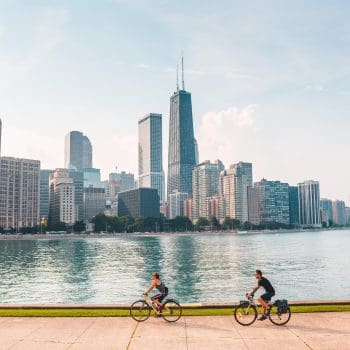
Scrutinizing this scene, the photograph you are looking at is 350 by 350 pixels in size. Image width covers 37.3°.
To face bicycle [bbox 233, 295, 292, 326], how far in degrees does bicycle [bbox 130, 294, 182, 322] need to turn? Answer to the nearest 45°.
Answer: approximately 180°

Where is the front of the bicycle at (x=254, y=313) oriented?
to the viewer's left

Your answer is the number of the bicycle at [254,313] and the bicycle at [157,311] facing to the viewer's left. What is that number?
2

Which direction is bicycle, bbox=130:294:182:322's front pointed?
to the viewer's left

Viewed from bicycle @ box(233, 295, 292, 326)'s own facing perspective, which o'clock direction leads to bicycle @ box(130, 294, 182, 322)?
bicycle @ box(130, 294, 182, 322) is roughly at 12 o'clock from bicycle @ box(233, 295, 292, 326).
